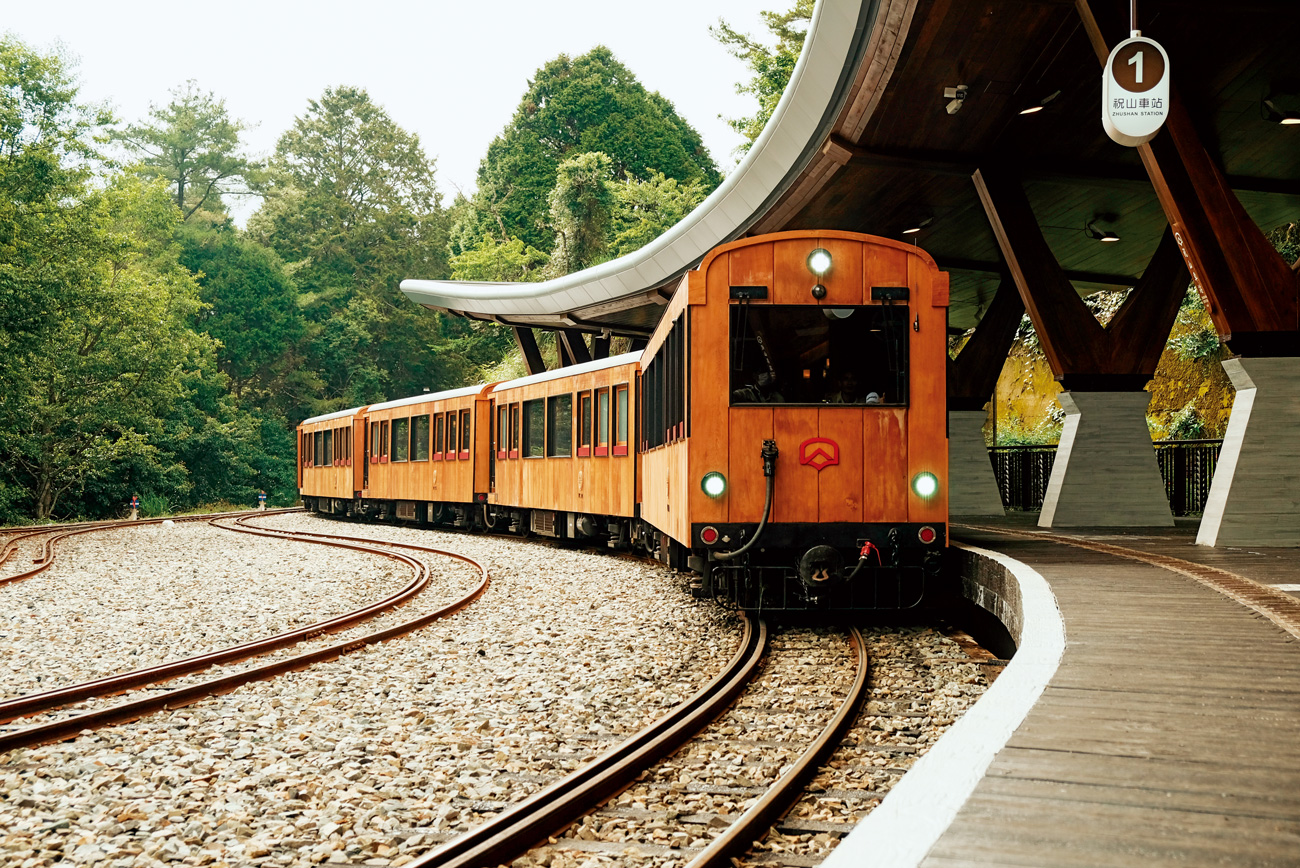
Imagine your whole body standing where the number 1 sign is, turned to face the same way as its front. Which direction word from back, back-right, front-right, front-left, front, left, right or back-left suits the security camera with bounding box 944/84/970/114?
back-right

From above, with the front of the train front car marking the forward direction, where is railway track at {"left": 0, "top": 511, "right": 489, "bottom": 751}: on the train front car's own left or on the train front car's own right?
on the train front car's own right

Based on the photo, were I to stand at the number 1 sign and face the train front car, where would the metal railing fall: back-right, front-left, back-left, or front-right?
front-right

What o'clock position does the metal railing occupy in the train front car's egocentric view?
The metal railing is roughly at 7 o'clock from the train front car.

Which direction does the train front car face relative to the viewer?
toward the camera

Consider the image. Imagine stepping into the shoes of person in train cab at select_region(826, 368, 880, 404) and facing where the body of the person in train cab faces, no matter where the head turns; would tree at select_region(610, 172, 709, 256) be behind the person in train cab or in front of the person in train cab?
behind

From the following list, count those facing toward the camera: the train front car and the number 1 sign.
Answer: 2

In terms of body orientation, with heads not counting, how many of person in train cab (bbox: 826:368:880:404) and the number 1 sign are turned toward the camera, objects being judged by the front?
2

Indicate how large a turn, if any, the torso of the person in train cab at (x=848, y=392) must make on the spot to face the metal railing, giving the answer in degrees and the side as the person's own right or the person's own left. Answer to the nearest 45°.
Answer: approximately 135° to the person's own left

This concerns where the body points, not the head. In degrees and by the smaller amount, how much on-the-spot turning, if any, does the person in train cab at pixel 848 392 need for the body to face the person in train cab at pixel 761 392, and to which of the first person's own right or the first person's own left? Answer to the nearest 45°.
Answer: approximately 90° to the first person's own right

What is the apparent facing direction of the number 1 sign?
toward the camera
